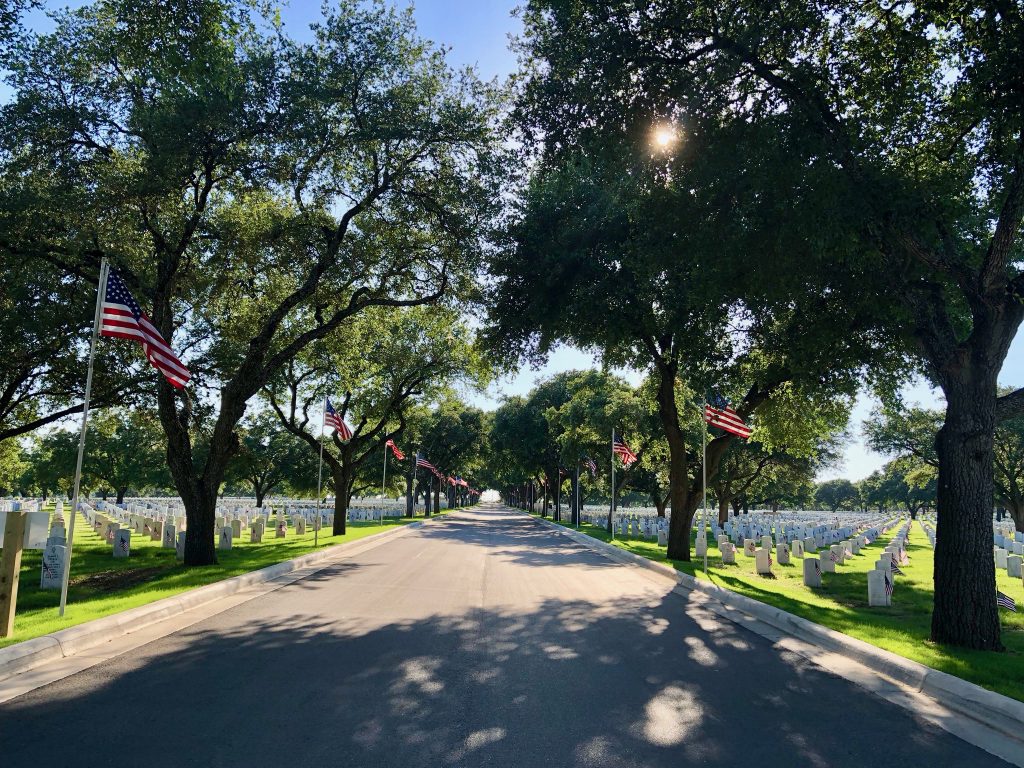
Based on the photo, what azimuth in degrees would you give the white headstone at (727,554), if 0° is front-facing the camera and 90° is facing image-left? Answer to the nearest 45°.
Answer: approximately 0°

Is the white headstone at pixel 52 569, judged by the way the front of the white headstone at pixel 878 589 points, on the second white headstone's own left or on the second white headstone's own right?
on the second white headstone's own right

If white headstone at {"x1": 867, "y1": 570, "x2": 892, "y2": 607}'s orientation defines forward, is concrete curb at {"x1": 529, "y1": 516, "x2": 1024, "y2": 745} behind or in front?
in front

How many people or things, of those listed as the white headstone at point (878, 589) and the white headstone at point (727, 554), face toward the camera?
2

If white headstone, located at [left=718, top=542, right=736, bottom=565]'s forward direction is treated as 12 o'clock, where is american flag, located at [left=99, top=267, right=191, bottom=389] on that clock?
The american flag is roughly at 1 o'clock from the white headstone.

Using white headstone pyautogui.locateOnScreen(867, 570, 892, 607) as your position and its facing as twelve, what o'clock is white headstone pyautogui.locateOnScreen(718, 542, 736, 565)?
white headstone pyautogui.locateOnScreen(718, 542, 736, 565) is roughly at 5 o'clock from white headstone pyautogui.locateOnScreen(867, 570, 892, 607).

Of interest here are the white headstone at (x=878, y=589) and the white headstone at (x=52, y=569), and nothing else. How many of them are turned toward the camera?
2

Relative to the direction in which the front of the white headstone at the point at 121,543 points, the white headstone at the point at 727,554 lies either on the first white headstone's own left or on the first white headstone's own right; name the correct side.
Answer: on the first white headstone's own left

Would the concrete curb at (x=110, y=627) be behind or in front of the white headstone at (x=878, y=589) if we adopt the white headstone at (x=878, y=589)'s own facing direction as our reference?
in front

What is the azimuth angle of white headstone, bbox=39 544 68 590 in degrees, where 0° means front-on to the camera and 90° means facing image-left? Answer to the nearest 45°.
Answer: approximately 0°

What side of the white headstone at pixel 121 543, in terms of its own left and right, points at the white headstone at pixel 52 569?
front

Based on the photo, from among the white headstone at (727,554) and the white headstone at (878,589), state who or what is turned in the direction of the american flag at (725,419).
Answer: the white headstone at (727,554)
